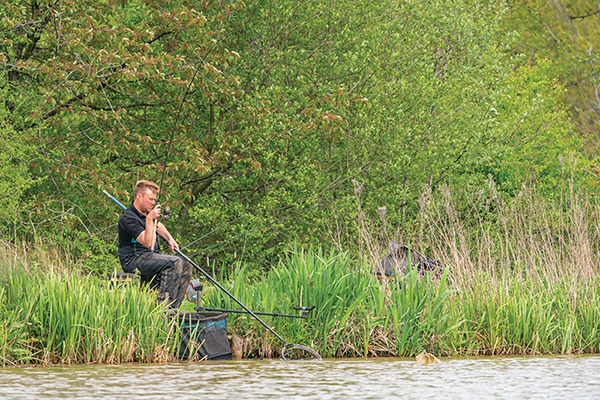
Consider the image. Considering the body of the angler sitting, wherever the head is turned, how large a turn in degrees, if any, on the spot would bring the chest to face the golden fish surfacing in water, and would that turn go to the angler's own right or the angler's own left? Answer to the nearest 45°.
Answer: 0° — they already face it

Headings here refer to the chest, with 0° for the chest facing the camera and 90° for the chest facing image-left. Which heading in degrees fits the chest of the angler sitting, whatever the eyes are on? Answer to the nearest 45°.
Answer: approximately 270°
